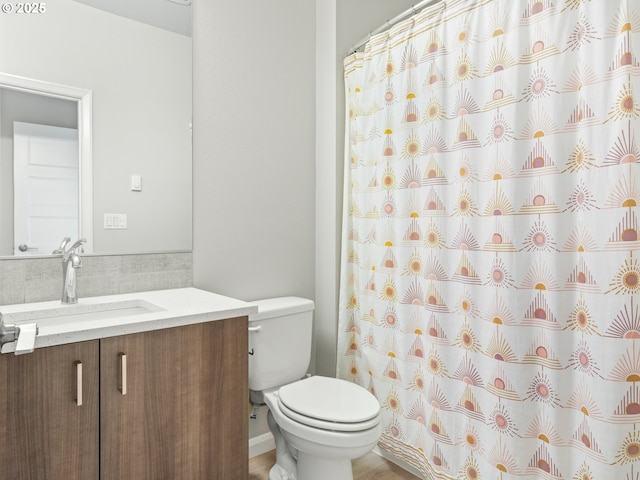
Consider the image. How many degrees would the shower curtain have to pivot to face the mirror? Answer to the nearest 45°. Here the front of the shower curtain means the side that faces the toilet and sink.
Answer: approximately 45° to its right

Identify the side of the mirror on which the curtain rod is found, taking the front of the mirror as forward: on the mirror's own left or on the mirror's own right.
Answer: on the mirror's own left

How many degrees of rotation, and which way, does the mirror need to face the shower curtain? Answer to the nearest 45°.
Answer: approximately 45° to its left

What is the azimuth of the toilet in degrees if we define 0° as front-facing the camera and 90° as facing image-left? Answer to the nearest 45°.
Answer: approximately 315°

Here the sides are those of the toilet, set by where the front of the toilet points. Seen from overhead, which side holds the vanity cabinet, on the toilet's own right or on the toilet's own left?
on the toilet's own right

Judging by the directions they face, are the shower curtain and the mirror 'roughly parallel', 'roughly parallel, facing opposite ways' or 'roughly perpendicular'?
roughly perpendicular

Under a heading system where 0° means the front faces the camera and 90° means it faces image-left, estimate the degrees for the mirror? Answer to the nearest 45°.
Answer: approximately 0°
